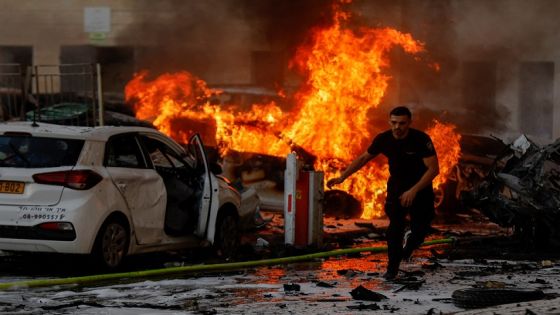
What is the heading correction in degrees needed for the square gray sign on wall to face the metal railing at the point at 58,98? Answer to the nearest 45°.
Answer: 0° — it already faces it

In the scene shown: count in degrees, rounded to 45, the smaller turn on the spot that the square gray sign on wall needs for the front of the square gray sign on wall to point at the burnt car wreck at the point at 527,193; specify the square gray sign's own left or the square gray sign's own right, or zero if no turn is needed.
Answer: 0° — it already faces it

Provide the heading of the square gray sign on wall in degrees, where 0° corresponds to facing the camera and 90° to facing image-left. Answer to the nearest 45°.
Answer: approximately 0°

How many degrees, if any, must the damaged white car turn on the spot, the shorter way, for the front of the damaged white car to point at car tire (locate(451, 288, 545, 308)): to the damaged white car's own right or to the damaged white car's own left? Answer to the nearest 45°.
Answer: approximately 90° to the damaged white car's own right

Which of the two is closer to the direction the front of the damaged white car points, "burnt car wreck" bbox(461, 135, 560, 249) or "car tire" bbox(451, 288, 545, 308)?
the burnt car wreck

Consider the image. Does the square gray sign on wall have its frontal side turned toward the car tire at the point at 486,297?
yes

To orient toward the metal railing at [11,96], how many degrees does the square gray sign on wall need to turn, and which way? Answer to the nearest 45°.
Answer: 0° — it already faces it

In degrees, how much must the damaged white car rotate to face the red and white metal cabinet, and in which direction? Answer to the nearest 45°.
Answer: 0° — it already faces it

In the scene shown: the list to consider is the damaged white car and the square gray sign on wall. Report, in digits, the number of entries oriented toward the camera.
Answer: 1

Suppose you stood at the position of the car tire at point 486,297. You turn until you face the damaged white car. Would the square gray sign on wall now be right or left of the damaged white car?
right

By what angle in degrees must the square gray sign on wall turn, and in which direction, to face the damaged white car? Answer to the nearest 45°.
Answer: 0° — it already faces it

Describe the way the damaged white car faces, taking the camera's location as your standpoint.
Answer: facing away from the viewer and to the right of the viewer
